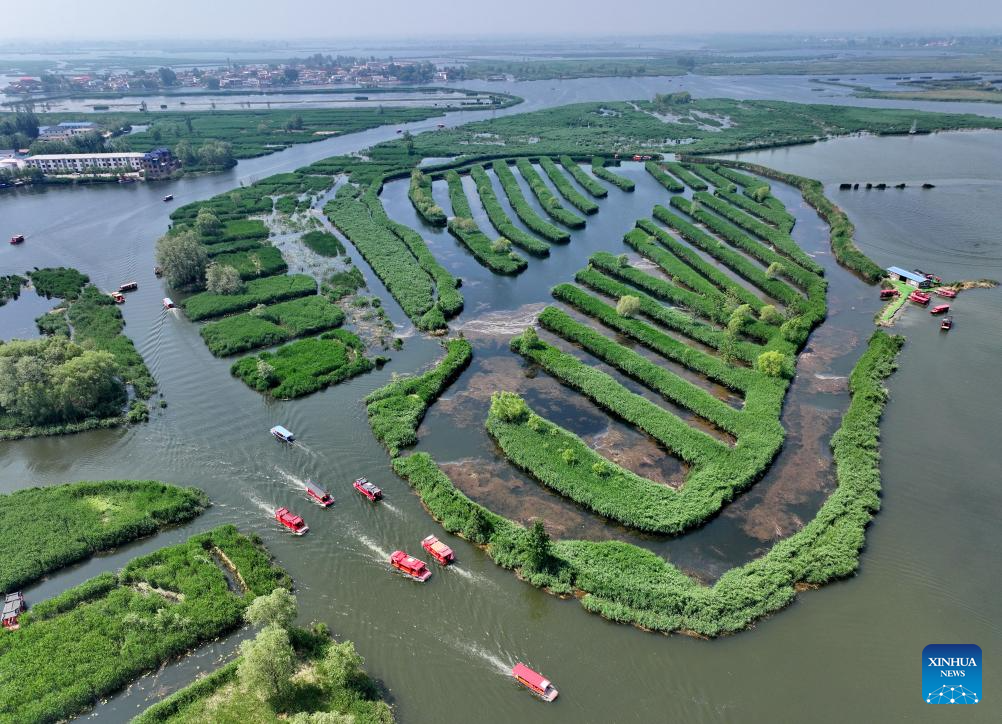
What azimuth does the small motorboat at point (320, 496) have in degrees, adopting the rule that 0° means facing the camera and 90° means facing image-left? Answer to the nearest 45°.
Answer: approximately 315°

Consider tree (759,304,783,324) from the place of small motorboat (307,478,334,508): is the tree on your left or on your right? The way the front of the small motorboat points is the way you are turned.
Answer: on your left

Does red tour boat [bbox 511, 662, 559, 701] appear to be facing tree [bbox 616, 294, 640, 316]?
no

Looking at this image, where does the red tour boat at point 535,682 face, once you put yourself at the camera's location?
facing the viewer and to the right of the viewer

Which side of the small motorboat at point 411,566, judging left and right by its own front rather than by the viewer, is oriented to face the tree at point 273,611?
right

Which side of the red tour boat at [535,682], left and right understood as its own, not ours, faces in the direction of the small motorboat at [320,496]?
back

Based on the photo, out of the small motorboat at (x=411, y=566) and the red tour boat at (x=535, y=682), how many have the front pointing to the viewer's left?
0

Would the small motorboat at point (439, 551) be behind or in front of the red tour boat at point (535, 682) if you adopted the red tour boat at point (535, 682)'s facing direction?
behind

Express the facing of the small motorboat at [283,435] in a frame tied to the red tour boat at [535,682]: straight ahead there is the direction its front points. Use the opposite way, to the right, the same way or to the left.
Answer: the opposite way

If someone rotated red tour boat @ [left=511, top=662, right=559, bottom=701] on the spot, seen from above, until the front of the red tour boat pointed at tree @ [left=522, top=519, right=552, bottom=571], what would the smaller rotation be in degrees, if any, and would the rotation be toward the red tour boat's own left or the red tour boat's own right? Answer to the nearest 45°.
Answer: approximately 135° to the red tour boat's own left

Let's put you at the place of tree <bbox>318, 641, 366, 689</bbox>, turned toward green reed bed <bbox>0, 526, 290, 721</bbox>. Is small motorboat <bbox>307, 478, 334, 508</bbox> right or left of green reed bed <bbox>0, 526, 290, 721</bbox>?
right

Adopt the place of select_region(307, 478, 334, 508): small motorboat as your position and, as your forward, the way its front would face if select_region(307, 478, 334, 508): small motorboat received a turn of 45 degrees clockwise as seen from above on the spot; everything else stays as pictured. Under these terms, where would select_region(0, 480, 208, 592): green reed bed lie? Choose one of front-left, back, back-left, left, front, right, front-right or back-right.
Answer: right

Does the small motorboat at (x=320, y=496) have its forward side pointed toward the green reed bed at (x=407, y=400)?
no

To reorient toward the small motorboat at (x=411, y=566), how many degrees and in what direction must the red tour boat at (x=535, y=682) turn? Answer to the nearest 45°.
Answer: approximately 180°
